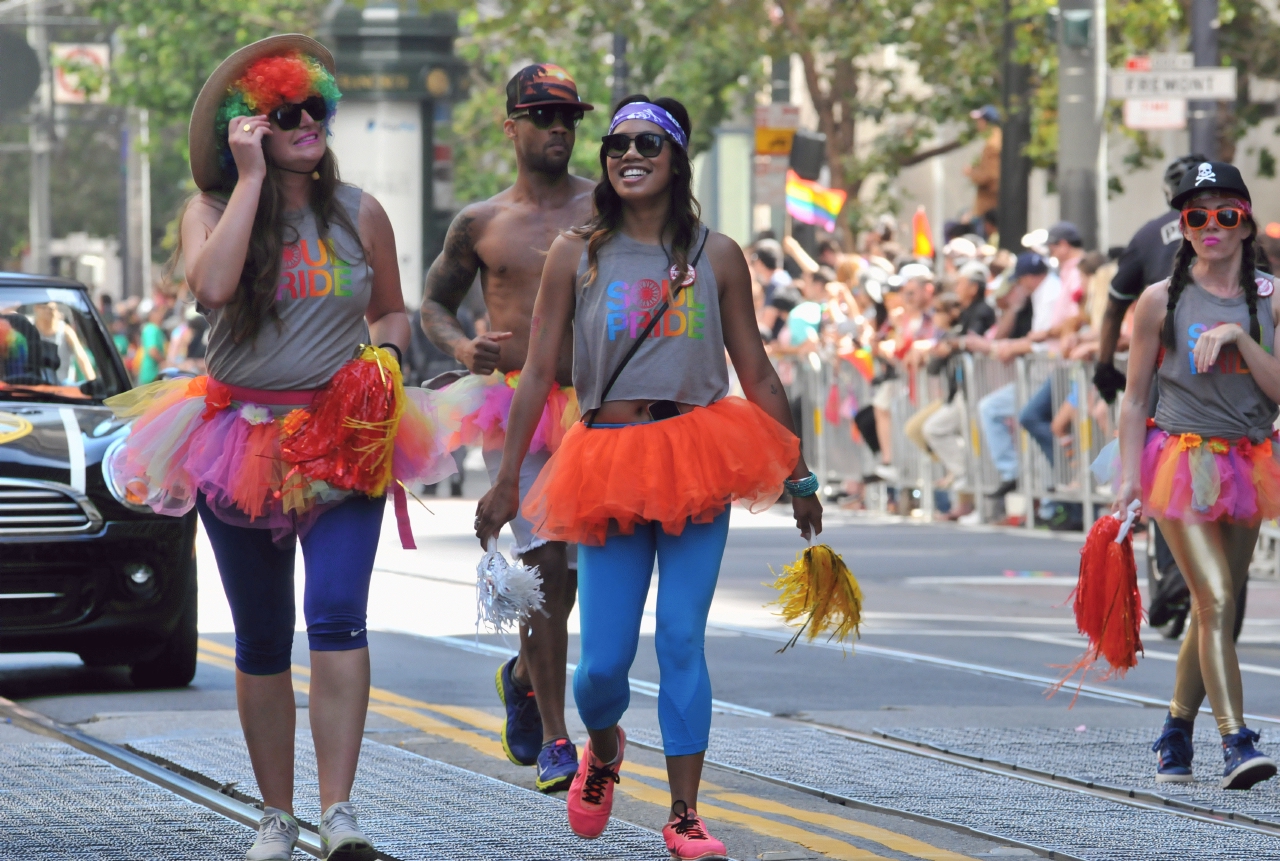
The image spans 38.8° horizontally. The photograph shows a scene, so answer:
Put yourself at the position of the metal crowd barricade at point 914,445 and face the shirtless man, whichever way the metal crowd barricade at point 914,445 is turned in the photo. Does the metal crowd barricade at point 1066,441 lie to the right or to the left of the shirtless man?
left

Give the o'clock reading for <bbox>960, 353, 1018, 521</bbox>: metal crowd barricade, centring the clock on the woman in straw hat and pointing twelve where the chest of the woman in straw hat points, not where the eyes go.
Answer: The metal crowd barricade is roughly at 7 o'clock from the woman in straw hat.

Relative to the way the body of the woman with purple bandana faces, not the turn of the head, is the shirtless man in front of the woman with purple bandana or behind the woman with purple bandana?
behind

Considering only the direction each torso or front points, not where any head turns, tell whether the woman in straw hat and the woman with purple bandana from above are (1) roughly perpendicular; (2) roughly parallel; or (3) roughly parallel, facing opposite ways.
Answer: roughly parallel

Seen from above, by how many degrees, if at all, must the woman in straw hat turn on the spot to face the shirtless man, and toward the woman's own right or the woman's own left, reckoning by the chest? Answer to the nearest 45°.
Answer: approximately 135° to the woman's own left

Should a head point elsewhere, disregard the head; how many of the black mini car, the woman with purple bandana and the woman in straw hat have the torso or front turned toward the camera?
3

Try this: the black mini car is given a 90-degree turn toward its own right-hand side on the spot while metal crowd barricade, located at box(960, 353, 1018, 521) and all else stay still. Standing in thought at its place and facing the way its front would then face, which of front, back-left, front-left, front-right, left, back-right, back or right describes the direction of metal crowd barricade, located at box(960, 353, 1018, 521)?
back-right

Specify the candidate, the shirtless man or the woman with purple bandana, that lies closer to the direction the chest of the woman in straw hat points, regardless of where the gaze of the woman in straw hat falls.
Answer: the woman with purple bandana

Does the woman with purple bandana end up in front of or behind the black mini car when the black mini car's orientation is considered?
in front

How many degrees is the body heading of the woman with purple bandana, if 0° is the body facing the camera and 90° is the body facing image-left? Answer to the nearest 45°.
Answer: approximately 0°

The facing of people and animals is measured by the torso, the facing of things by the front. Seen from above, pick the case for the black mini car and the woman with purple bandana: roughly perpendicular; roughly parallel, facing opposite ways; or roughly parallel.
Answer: roughly parallel

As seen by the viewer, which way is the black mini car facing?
toward the camera

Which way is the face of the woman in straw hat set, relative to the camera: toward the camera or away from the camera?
toward the camera

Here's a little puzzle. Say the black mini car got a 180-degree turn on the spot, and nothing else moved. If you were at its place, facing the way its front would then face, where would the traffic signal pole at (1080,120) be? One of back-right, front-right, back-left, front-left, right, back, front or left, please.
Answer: front-right

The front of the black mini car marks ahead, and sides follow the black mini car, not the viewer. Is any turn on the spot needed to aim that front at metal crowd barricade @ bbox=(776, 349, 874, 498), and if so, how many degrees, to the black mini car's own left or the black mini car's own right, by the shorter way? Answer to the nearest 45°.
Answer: approximately 135° to the black mini car's own left

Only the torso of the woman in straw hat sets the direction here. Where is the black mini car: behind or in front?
behind

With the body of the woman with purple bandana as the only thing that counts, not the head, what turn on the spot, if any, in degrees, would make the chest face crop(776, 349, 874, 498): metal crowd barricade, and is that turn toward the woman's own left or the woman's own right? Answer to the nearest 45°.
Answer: approximately 180°

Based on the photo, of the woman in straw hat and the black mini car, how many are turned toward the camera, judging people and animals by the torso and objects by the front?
2
